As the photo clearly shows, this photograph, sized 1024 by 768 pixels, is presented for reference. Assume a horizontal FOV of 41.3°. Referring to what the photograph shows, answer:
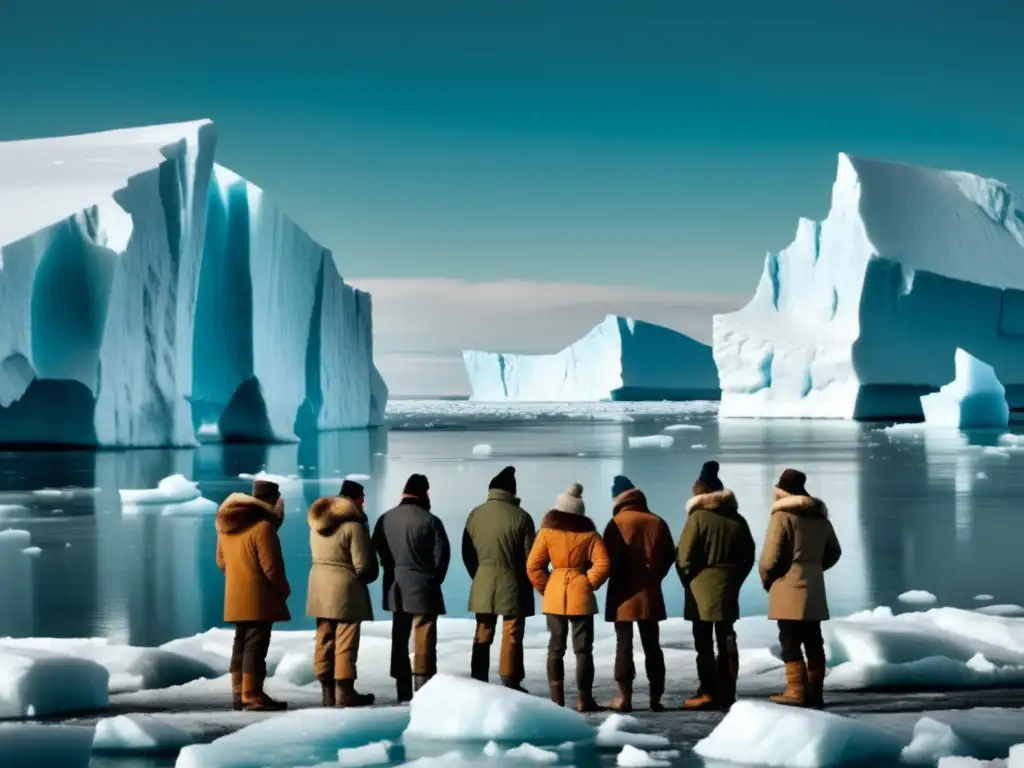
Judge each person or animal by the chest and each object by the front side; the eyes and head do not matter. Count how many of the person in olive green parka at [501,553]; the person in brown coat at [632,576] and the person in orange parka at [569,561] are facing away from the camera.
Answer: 3

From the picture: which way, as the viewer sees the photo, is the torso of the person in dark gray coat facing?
away from the camera

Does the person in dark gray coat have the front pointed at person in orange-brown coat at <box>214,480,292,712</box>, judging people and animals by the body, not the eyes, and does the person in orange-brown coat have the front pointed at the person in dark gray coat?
no

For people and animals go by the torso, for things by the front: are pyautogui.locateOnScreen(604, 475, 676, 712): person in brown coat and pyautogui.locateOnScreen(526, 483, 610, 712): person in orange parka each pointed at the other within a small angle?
no

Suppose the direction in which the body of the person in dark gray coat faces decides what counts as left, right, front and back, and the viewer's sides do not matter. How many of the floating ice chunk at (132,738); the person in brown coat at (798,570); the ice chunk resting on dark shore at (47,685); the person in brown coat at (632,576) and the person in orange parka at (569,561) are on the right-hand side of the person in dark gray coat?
3

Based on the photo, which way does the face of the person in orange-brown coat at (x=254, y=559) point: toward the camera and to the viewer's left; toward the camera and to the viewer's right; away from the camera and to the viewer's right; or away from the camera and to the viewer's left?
away from the camera and to the viewer's right

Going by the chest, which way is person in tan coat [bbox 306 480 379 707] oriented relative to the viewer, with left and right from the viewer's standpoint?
facing away from the viewer and to the right of the viewer

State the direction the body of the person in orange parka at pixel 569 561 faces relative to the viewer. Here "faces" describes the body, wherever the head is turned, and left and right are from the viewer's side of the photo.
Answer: facing away from the viewer

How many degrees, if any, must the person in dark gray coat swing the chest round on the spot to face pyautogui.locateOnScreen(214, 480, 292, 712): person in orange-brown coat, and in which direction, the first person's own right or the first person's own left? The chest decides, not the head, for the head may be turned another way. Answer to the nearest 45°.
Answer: approximately 90° to the first person's own left

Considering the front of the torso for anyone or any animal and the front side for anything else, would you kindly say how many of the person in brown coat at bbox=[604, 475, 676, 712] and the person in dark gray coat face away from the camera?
2

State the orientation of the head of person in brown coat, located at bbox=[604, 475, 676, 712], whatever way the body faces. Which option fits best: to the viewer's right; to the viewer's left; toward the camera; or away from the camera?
away from the camera

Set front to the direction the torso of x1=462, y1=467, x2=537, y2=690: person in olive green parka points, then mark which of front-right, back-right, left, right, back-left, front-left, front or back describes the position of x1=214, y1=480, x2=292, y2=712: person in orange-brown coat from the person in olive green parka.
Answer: left

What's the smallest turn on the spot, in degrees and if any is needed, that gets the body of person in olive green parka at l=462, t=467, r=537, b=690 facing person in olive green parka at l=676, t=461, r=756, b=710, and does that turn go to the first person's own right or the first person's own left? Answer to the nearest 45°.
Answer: approximately 90° to the first person's own right

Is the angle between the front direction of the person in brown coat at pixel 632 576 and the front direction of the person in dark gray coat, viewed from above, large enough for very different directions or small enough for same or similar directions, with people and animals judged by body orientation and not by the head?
same or similar directions

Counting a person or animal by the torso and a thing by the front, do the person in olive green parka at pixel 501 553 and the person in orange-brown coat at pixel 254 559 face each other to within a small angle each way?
no

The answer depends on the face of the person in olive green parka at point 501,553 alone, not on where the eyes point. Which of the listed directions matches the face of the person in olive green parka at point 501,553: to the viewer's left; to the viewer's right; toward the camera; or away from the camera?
away from the camera

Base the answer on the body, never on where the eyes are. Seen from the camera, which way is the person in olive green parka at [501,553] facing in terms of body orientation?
away from the camera

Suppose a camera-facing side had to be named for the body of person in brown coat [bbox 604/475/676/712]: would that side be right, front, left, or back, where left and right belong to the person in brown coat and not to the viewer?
back

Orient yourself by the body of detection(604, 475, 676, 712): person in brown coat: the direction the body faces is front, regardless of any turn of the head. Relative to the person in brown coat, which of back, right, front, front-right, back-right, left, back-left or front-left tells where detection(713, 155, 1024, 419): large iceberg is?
front

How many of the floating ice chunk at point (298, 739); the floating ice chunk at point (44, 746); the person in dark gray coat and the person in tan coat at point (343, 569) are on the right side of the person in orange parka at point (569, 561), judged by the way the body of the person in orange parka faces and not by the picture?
0
